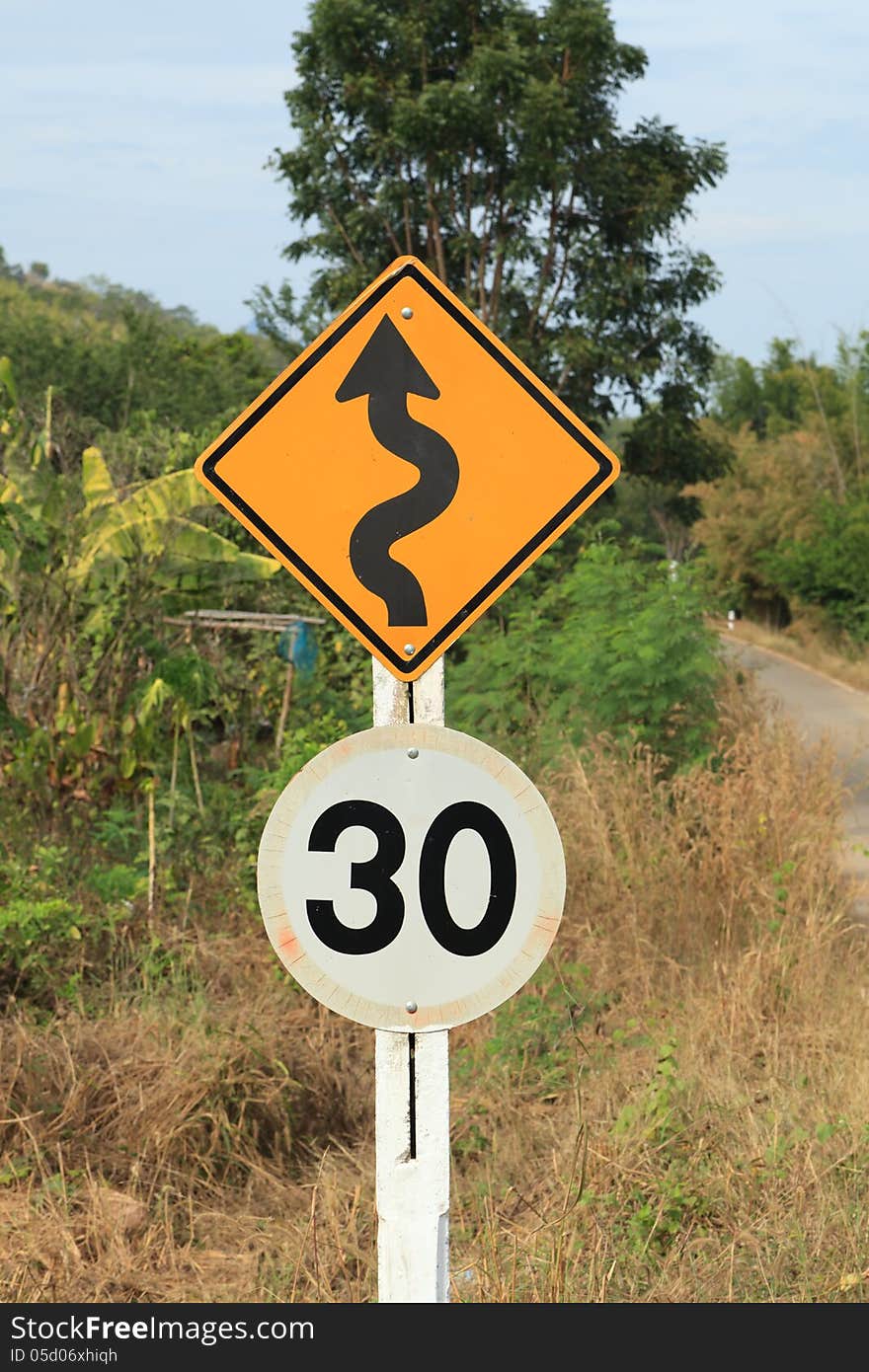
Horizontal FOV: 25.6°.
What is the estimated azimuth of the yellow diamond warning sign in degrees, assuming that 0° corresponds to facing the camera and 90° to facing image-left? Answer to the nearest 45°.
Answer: approximately 0°

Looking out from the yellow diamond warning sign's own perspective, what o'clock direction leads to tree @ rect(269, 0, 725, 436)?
The tree is roughly at 6 o'clock from the yellow diamond warning sign.

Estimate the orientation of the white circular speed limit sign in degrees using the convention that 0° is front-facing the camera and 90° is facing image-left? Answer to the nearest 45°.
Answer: approximately 0°

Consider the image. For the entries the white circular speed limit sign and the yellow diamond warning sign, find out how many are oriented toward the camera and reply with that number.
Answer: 2

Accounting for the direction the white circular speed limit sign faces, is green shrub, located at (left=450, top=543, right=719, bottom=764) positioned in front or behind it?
behind

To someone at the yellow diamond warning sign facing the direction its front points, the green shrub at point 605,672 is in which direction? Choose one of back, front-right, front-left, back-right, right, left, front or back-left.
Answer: back

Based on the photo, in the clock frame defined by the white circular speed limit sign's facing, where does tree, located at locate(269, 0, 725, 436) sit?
The tree is roughly at 6 o'clock from the white circular speed limit sign.
